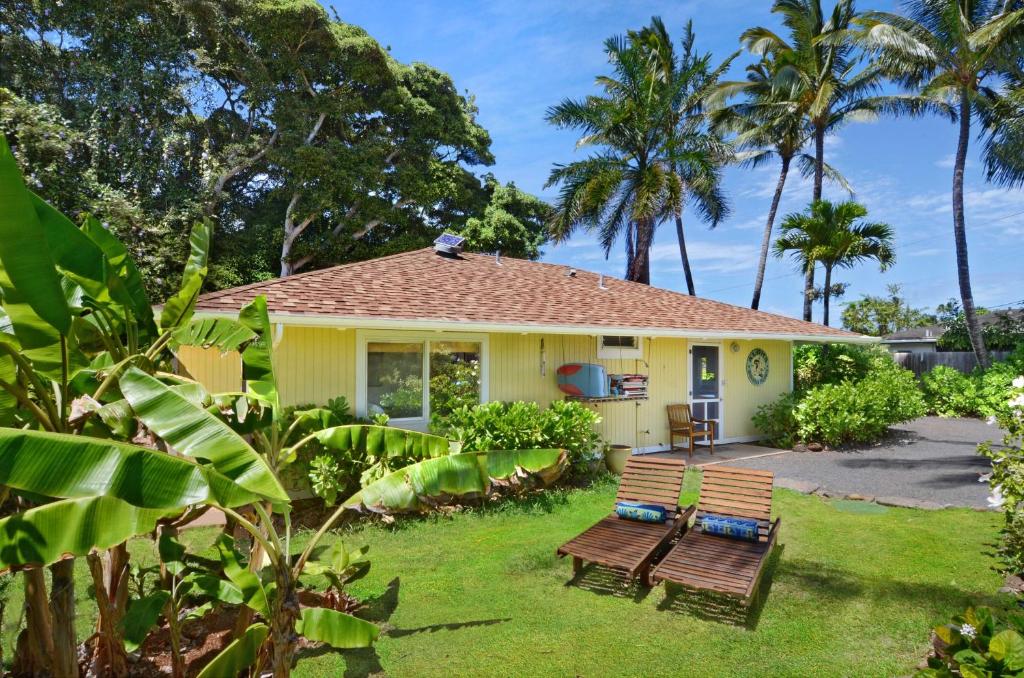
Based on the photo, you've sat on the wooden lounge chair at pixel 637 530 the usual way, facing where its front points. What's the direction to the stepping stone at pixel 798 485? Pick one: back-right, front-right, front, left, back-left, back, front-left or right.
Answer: back

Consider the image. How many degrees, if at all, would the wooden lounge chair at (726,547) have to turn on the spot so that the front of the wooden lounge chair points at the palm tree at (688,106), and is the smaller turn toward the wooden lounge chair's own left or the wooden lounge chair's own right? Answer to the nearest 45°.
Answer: approximately 135° to the wooden lounge chair's own right

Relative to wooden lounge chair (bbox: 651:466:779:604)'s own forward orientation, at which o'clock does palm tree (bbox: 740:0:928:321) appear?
The palm tree is roughly at 5 o'clock from the wooden lounge chair.

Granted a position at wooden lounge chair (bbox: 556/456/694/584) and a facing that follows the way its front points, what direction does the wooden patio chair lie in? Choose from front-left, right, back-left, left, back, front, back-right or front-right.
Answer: back-right

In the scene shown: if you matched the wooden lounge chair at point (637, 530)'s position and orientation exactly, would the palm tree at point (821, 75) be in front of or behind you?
behind

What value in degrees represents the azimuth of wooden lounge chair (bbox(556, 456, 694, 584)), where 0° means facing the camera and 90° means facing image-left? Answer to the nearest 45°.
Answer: approximately 45°

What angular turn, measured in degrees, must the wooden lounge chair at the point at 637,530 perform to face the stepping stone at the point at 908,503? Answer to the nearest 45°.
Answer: approximately 180°

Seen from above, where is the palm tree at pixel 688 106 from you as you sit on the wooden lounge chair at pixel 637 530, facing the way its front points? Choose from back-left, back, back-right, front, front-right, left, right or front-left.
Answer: back-right

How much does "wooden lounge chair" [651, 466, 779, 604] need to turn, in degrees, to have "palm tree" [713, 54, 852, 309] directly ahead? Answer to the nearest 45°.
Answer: approximately 135° to its right
